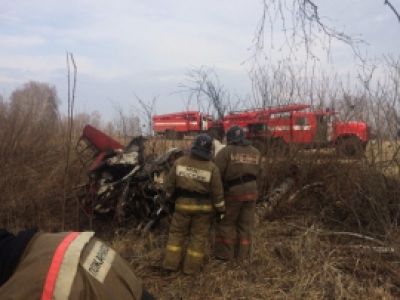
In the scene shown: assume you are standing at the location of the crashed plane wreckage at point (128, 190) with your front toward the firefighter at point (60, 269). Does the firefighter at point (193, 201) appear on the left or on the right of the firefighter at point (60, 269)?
left

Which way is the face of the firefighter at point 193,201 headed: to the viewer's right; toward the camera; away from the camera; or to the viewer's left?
away from the camera

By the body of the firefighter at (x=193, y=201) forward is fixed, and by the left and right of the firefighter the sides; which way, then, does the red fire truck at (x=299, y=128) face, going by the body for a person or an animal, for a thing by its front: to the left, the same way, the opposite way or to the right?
to the right

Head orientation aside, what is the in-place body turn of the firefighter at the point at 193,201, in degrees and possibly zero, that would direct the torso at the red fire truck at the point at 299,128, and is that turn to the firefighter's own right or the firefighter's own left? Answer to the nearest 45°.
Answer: approximately 45° to the firefighter's own right

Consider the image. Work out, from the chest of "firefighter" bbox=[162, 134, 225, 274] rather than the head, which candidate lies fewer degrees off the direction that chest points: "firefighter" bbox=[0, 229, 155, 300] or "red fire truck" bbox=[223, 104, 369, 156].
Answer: the red fire truck

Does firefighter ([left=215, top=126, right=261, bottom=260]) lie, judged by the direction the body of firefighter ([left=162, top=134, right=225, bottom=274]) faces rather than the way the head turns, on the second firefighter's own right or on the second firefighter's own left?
on the second firefighter's own right

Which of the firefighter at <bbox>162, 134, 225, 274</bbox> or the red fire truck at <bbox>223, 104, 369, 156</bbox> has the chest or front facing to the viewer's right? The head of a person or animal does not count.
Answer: the red fire truck

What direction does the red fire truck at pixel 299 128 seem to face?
to the viewer's right

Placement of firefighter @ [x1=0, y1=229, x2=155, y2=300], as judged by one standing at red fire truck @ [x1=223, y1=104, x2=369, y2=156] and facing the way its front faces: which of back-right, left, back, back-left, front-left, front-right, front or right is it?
right

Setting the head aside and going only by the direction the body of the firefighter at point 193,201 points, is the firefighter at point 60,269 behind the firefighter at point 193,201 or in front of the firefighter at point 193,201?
behind

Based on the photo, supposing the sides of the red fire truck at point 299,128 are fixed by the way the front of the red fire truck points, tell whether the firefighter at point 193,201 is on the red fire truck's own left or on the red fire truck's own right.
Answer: on the red fire truck's own right

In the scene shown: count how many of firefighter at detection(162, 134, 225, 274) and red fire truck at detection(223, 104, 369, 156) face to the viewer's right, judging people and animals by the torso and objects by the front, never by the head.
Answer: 1

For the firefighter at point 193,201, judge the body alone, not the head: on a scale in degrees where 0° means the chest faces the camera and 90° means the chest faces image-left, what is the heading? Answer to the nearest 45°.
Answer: approximately 180°
